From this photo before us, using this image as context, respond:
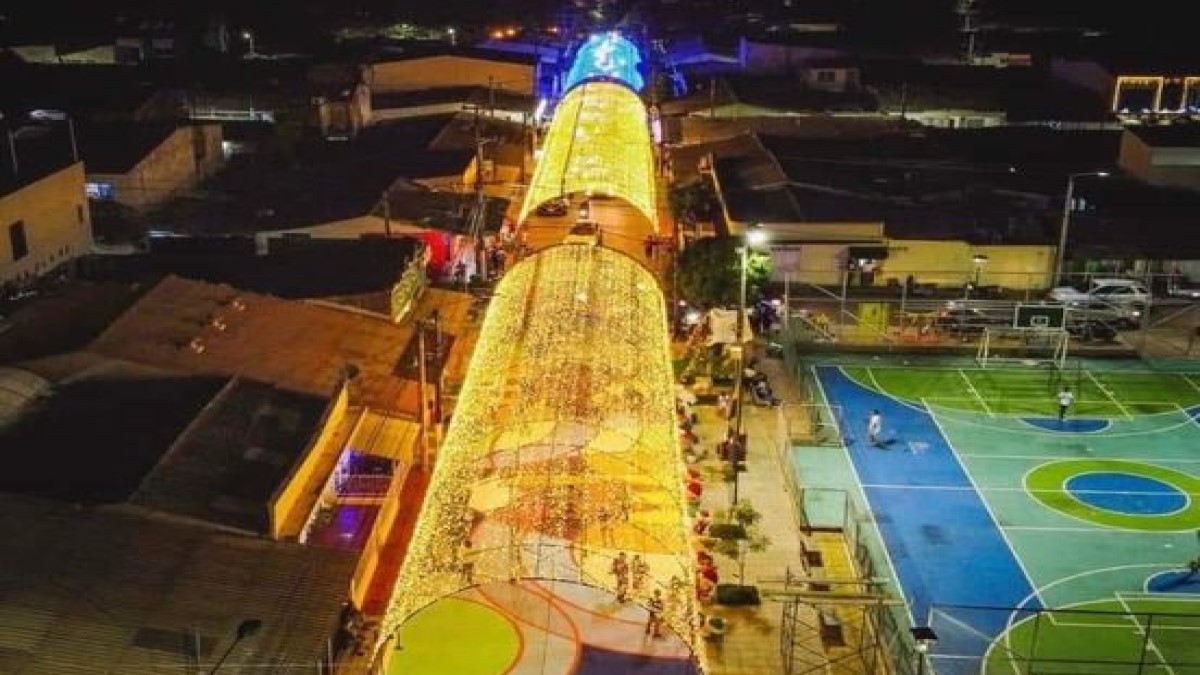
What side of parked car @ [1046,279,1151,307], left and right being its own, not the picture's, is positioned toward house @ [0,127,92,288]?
front

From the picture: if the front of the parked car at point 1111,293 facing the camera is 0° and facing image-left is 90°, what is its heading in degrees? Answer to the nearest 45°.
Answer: approximately 90°

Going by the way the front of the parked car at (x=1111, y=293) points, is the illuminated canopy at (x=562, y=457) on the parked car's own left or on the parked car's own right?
on the parked car's own left

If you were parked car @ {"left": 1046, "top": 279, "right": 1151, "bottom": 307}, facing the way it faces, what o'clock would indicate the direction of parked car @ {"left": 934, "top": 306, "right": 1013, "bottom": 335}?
parked car @ {"left": 934, "top": 306, "right": 1013, "bottom": 335} is roughly at 11 o'clock from parked car @ {"left": 1046, "top": 279, "right": 1151, "bottom": 307}.

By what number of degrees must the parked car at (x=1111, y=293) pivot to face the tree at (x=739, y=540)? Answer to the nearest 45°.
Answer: approximately 90° to its left

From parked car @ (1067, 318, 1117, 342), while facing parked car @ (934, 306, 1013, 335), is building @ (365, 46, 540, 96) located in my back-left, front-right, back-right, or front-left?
front-right

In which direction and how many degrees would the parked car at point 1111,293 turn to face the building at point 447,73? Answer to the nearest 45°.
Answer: approximately 45° to its right

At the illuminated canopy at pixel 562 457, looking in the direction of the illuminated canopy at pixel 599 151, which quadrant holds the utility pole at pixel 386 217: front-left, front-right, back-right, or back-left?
front-left

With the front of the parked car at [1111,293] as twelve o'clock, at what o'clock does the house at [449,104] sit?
The house is roughly at 1 o'clock from the parked car.

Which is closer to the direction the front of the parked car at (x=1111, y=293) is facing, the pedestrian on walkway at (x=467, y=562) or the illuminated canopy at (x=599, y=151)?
the illuminated canopy

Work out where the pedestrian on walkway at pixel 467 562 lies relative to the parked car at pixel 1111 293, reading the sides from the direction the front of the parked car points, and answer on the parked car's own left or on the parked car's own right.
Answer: on the parked car's own left

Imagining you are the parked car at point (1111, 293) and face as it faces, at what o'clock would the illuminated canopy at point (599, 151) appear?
The illuminated canopy is roughly at 12 o'clock from the parked car.

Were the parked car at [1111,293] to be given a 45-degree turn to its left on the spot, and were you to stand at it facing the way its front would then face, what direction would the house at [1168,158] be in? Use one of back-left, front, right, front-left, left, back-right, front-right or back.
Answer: back-right

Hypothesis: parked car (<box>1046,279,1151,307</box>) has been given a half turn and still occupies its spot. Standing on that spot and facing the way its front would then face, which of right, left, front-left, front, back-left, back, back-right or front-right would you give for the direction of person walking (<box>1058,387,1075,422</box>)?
right

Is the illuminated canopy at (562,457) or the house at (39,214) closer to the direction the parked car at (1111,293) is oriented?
the house

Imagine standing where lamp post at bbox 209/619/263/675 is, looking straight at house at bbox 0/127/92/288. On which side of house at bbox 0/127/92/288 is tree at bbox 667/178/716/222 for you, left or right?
right
